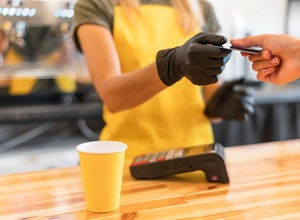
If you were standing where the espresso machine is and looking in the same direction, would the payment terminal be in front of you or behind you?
in front

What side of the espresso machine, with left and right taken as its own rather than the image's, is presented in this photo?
front

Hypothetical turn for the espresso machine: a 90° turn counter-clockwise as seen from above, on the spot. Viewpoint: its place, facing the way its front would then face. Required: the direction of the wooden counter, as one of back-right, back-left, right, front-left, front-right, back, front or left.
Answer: right

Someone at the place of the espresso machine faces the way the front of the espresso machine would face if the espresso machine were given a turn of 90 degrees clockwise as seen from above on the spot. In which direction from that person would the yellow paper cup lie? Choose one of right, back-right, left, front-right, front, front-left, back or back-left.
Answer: left
